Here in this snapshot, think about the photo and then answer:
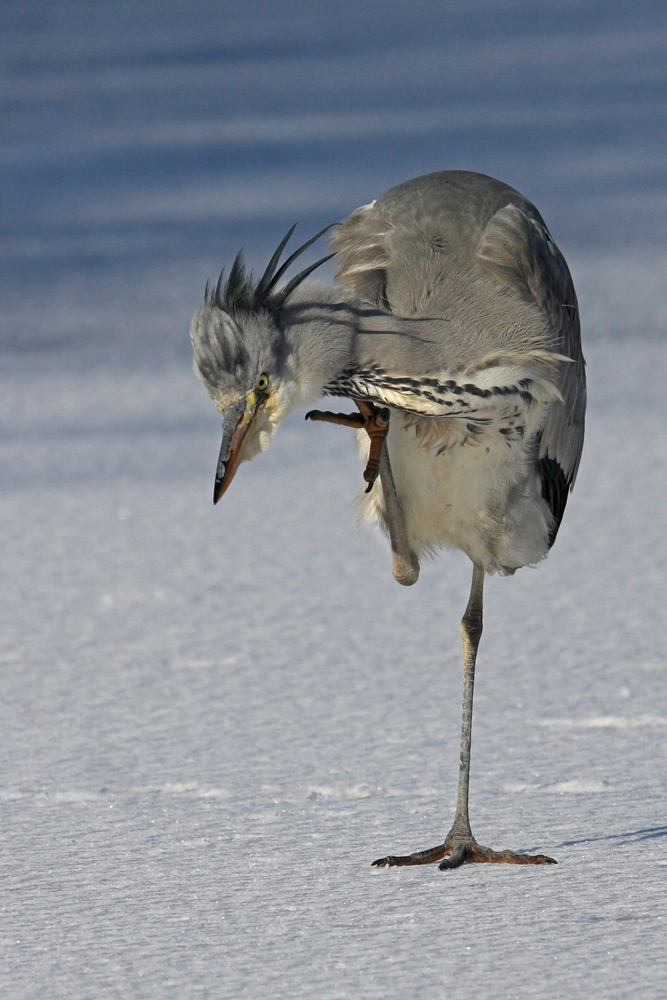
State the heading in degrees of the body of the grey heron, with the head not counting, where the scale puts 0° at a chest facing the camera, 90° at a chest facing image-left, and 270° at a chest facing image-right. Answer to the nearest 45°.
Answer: approximately 45°
